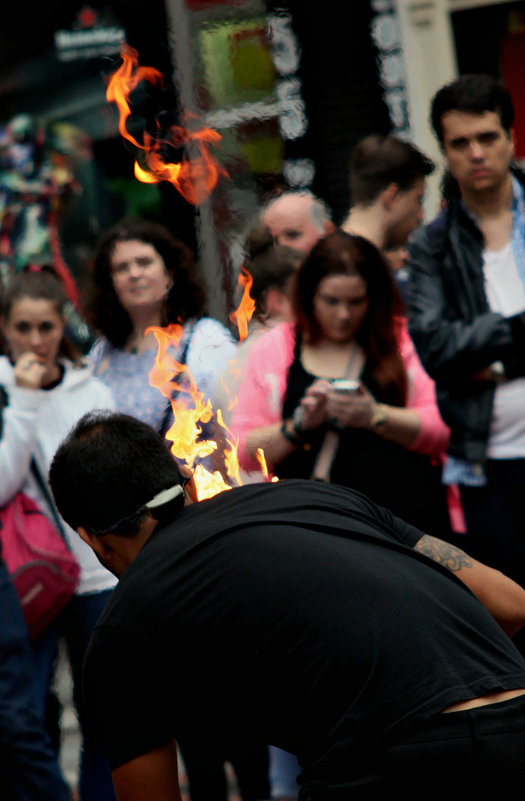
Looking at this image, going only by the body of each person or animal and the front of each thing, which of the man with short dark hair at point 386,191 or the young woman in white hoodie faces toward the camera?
the young woman in white hoodie

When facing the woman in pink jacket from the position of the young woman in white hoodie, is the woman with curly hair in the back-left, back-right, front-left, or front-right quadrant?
front-left

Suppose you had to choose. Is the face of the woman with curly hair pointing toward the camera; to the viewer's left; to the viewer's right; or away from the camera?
toward the camera

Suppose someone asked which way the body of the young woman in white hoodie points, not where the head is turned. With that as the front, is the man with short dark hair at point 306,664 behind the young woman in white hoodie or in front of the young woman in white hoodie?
in front

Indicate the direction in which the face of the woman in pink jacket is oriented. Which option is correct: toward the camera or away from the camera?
toward the camera

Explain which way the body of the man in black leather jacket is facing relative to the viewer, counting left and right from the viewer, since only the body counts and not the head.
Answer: facing the viewer and to the right of the viewer

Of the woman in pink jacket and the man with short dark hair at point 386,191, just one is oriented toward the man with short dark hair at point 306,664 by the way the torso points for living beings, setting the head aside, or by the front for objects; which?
the woman in pink jacket

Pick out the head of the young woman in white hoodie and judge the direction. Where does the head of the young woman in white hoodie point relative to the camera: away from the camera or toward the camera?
toward the camera

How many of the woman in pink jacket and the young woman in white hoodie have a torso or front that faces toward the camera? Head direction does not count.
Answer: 2

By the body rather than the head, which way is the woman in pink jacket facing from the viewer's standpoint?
toward the camera

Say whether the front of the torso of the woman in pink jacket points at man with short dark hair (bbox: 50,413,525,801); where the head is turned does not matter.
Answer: yes

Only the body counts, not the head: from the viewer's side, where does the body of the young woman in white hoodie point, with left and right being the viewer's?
facing the viewer
